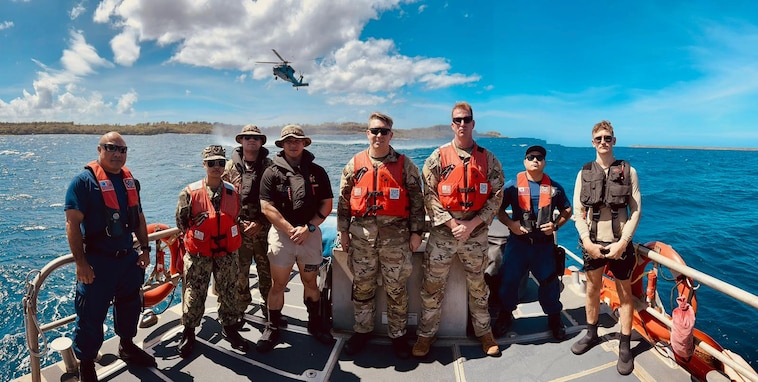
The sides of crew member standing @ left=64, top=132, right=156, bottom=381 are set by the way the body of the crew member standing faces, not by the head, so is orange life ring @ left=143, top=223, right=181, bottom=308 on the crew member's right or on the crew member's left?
on the crew member's left

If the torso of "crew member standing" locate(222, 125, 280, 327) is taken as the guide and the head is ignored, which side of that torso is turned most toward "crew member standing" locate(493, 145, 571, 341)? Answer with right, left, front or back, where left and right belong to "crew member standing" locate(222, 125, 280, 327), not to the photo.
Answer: left

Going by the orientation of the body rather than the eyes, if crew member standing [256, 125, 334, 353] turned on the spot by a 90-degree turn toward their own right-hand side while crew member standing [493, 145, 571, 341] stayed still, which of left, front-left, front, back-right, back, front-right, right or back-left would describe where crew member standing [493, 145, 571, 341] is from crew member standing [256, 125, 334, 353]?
back

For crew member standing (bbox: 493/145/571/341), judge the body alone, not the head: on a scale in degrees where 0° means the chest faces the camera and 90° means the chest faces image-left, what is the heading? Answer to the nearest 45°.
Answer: approximately 0°

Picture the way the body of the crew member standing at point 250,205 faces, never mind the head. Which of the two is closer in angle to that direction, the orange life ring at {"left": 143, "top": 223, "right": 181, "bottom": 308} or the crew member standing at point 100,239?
the crew member standing

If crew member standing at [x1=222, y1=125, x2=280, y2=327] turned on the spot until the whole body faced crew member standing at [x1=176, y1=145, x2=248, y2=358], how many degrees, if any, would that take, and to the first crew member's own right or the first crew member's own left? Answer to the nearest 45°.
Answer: approximately 45° to the first crew member's own right

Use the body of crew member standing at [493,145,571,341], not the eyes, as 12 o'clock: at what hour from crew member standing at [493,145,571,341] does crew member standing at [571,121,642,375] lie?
crew member standing at [571,121,642,375] is roughly at 10 o'clock from crew member standing at [493,145,571,341].

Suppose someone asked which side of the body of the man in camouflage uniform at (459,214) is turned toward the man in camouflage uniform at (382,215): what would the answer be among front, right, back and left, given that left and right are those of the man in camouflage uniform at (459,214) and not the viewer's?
right

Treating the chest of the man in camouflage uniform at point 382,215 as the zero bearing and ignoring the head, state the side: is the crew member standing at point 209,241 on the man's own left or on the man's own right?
on the man's own right
